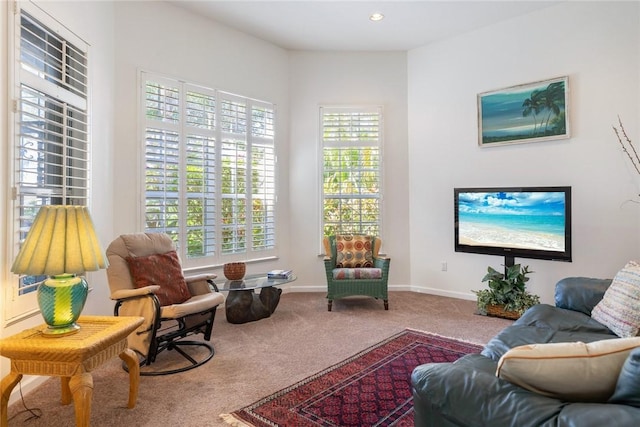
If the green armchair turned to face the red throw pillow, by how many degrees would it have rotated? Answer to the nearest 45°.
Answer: approximately 45° to its right

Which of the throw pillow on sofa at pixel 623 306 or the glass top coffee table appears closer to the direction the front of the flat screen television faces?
the throw pillow on sofa

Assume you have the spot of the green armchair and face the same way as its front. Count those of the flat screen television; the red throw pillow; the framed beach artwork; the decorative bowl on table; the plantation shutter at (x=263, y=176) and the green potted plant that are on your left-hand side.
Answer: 3

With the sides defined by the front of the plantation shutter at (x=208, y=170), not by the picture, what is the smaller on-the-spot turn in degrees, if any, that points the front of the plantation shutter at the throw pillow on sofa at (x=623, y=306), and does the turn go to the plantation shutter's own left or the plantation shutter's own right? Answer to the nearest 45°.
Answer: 0° — it already faces it

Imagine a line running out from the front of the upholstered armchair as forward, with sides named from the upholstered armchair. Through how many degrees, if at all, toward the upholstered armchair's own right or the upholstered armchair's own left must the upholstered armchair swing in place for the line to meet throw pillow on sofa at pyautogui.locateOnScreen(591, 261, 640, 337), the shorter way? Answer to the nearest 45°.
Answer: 0° — it already faces it

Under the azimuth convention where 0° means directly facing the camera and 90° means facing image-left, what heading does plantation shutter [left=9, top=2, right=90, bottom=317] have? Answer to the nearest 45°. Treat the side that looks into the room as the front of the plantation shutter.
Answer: approximately 315°

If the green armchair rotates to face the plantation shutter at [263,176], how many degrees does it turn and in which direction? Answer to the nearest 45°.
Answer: approximately 135° to its right

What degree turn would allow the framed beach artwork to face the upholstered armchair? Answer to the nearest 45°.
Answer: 0° — it already faces it

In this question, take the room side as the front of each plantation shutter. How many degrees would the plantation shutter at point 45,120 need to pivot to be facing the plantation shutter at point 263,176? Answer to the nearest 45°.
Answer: approximately 90° to its left
